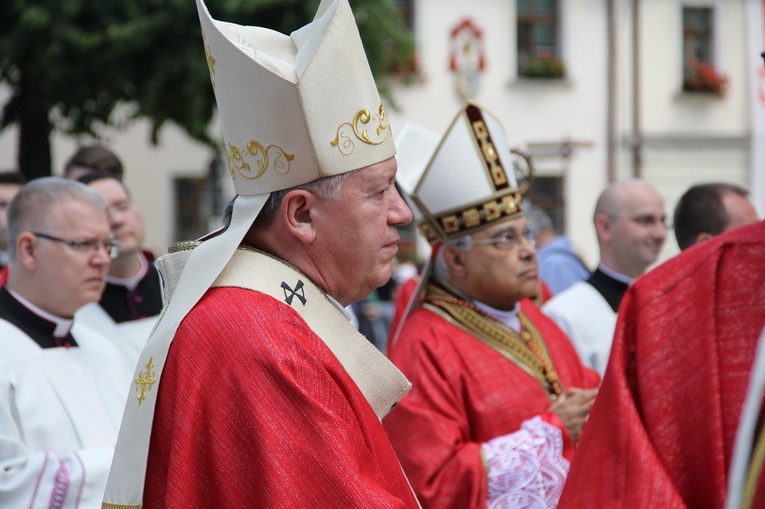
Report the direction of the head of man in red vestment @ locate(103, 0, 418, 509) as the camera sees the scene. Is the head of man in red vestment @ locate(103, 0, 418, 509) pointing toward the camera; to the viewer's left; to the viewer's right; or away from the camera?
to the viewer's right

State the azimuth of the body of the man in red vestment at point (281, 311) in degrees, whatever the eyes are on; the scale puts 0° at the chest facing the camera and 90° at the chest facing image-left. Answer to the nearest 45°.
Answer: approximately 270°

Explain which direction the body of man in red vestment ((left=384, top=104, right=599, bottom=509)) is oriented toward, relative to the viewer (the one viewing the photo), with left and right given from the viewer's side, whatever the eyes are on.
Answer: facing the viewer and to the right of the viewer

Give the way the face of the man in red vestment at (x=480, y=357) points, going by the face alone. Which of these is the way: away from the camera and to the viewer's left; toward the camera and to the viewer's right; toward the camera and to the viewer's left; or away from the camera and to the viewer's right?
toward the camera and to the viewer's right

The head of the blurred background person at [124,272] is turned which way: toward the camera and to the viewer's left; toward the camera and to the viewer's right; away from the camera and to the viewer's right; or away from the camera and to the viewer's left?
toward the camera and to the viewer's right

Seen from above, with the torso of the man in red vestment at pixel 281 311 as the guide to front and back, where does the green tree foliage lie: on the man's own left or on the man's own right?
on the man's own left

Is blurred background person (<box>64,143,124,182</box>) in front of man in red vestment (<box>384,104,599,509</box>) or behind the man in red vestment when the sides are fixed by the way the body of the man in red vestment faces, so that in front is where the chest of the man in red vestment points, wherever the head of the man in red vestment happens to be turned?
behind

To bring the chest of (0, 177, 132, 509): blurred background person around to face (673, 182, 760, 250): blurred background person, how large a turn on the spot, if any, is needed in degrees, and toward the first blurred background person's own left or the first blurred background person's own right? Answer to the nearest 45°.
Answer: approximately 45° to the first blurred background person's own left

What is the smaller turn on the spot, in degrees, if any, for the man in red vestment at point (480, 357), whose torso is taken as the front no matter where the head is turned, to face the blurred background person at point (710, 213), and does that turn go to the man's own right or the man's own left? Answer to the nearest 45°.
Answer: approximately 90° to the man's own left
